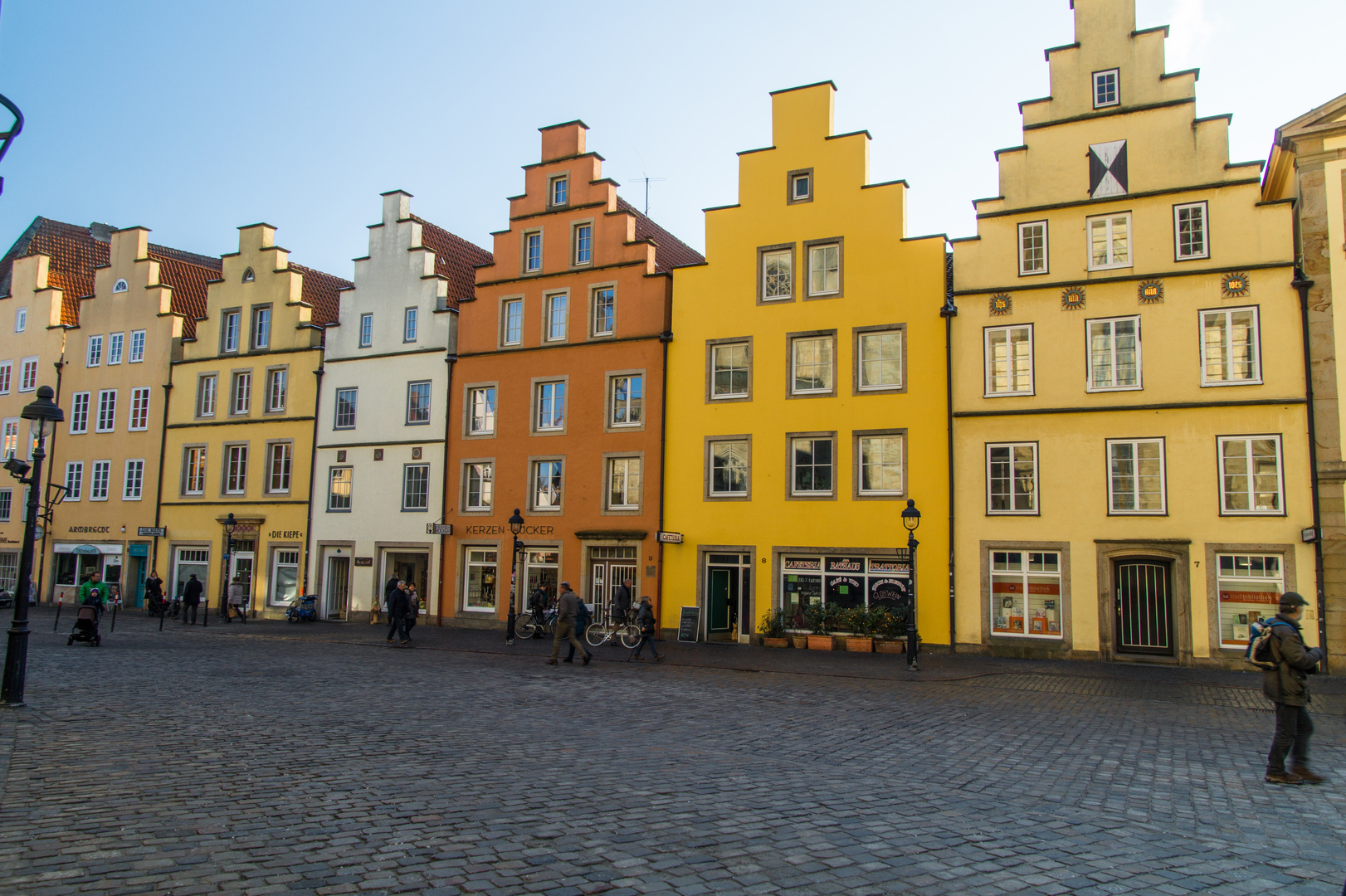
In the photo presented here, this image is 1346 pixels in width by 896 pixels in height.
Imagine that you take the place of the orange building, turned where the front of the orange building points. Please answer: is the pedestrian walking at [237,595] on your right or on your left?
on your right

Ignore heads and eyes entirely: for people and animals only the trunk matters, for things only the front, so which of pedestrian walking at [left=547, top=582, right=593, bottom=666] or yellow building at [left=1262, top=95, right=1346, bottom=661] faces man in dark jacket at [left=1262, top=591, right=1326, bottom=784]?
the yellow building

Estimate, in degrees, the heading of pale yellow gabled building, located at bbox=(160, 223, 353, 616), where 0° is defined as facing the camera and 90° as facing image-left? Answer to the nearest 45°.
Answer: approximately 45°

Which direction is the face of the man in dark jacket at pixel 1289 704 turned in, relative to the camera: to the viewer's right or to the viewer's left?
to the viewer's right

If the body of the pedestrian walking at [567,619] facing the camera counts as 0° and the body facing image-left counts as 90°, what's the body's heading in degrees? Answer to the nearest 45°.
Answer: approximately 90°

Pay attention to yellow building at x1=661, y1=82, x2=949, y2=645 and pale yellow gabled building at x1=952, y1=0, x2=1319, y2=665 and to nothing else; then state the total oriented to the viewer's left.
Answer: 0

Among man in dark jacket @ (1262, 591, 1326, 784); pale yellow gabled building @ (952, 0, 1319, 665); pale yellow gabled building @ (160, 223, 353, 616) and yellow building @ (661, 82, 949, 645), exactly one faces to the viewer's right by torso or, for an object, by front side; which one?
the man in dark jacket

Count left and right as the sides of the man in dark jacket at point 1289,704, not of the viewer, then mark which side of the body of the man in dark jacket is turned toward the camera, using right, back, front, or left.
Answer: right

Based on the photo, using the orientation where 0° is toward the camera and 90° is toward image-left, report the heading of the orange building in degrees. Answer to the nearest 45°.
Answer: approximately 45°

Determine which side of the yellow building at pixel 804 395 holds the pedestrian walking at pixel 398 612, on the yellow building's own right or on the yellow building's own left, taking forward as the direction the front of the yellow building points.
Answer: on the yellow building's own right

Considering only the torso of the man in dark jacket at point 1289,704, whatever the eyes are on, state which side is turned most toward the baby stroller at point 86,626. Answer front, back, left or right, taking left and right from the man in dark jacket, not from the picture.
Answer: back

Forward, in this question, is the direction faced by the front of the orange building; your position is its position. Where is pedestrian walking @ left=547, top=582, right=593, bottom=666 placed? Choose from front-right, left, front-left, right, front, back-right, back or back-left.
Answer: front-left
